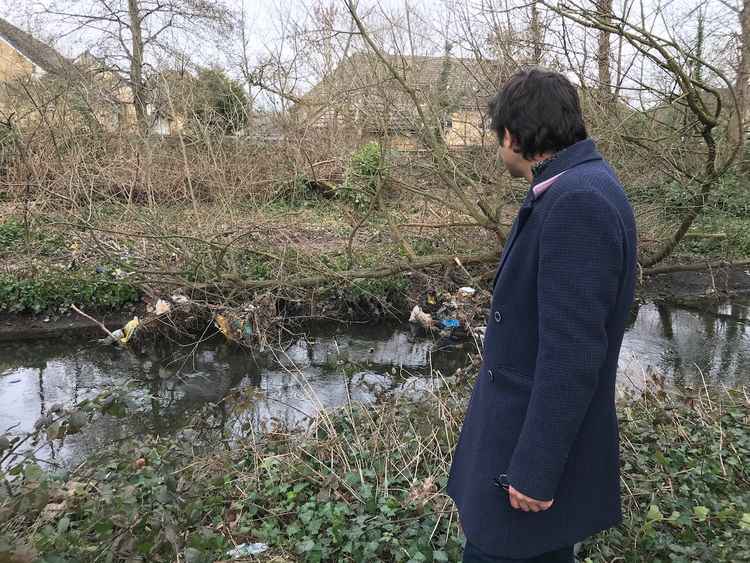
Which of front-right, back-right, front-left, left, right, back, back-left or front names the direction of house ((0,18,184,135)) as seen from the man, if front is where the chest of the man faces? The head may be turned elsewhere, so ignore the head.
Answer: front-right

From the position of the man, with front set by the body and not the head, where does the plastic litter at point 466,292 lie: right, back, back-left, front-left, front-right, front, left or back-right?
right

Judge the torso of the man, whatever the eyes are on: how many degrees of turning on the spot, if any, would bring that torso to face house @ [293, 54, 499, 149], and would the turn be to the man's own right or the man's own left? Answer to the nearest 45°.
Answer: approximately 90° to the man's own right

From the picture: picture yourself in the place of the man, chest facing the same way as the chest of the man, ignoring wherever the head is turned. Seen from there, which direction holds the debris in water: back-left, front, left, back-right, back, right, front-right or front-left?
right

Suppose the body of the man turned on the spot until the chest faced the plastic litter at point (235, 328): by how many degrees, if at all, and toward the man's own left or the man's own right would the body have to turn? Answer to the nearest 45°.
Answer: approximately 45° to the man's own right

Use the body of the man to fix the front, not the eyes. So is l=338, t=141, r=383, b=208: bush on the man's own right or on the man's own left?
on the man's own right

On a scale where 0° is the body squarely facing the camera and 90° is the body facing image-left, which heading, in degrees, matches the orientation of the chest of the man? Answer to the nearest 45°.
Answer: approximately 90°

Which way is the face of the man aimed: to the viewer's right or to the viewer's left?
to the viewer's left
